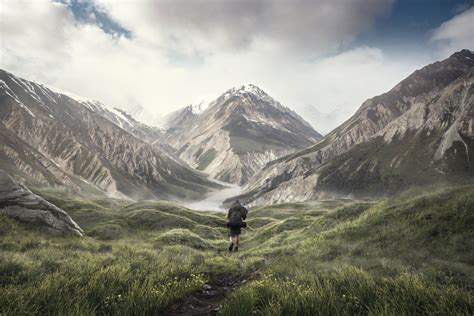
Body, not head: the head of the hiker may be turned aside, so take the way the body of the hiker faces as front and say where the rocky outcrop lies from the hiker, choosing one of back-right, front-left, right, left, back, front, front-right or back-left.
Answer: left

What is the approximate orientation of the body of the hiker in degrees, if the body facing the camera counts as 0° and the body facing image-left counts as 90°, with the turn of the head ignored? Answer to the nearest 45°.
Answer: approximately 180°
